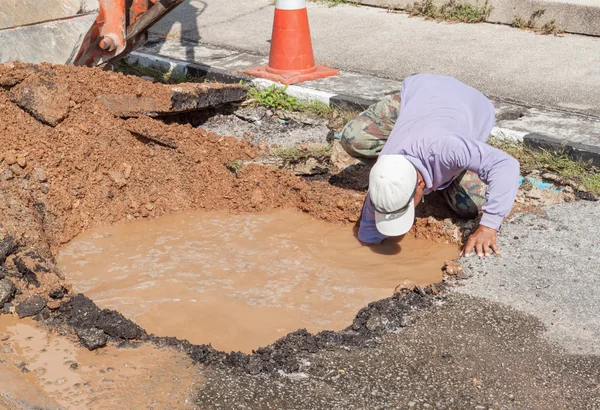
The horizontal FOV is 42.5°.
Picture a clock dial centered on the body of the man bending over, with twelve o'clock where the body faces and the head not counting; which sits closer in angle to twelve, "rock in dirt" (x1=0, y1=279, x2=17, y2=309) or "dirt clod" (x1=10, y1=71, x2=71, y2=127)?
the rock in dirt

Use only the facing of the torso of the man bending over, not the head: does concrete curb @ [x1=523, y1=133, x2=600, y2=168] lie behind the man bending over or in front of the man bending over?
behind

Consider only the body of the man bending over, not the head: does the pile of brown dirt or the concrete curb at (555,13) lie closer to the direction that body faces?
the pile of brown dirt

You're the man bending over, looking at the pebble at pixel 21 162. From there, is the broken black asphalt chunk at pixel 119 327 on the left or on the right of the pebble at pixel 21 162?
left

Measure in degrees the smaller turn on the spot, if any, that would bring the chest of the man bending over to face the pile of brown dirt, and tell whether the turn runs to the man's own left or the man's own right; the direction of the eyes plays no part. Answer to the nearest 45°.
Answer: approximately 45° to the man's own right

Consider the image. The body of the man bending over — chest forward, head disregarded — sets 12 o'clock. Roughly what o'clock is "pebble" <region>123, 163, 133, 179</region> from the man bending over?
The pebble is roughly at 2 o'clock from the man bending over.

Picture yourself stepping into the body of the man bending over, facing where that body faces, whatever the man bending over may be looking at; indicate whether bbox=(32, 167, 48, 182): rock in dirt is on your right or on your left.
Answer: on your right

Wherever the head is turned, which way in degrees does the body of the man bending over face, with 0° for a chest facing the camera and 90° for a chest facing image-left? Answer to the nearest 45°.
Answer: approximately 45°

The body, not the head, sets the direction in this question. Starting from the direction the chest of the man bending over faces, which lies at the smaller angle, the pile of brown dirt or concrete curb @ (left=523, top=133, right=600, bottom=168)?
the pile of brown dirt

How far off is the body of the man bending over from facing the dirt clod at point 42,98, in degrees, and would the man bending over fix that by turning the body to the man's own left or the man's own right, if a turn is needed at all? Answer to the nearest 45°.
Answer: approximately 45° to the man's own right

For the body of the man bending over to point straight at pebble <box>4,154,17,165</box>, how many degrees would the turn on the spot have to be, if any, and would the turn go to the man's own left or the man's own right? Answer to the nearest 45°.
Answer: approximately 45° to the man's own right

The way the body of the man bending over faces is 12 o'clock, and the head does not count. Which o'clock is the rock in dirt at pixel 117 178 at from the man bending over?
The rock in dirt is roughly at 2 o'clock from the man bending over.
